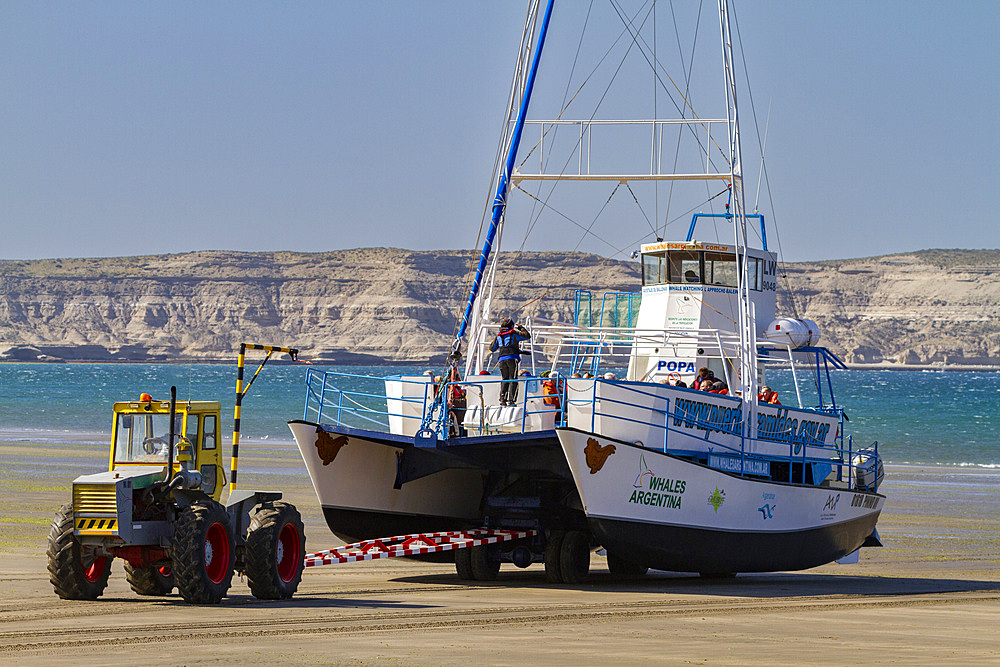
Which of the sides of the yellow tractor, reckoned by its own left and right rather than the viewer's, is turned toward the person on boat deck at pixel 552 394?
back

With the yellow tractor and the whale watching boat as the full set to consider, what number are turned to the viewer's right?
0

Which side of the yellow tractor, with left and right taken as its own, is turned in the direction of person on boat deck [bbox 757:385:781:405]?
back

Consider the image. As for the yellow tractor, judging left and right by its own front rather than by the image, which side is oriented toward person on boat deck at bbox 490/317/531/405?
back

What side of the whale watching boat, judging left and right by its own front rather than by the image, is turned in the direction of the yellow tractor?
front

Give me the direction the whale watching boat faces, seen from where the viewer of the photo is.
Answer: facing the viewer and to the left of the viewer

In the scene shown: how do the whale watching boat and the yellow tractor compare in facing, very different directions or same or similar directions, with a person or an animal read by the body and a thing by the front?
same or similar directions
